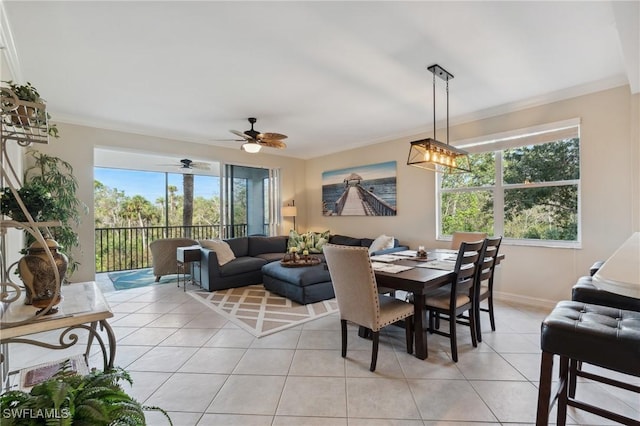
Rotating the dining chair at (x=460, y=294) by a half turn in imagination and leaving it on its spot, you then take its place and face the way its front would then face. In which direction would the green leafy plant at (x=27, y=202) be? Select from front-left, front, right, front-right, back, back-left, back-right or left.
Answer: right

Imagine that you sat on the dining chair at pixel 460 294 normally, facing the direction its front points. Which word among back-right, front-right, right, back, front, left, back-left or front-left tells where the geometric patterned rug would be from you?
front-left

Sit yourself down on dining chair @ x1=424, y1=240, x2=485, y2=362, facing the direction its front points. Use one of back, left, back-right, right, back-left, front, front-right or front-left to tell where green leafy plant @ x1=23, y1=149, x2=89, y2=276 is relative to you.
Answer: front-left

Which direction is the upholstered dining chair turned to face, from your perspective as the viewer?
facing away from the viewer and to the right of the viewer

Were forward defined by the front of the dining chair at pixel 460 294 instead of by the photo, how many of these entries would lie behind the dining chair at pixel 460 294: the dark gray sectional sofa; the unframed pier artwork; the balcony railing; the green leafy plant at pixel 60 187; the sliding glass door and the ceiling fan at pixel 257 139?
0

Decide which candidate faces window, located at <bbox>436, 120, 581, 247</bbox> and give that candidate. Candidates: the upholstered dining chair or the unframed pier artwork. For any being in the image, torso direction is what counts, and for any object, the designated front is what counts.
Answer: the upholstered dining chair

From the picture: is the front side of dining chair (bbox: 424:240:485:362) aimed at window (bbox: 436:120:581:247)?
no

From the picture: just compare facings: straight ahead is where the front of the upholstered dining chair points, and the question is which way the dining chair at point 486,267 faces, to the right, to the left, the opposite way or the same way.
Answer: to the left

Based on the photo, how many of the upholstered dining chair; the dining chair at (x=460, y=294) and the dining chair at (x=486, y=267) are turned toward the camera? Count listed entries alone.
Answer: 0

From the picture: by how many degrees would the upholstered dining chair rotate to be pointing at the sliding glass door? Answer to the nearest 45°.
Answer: approximately 90° to its left

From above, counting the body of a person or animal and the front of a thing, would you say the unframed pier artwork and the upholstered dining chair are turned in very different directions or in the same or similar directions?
very different directions

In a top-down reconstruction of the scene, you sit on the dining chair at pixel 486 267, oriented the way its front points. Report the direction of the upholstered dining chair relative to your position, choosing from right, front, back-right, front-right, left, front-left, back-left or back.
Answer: left

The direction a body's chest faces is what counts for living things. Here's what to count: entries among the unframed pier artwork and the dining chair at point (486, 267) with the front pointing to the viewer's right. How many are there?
0

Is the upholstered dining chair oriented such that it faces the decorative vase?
no

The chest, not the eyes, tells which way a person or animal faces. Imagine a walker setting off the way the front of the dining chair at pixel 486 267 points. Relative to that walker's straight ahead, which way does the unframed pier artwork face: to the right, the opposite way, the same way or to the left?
to the left

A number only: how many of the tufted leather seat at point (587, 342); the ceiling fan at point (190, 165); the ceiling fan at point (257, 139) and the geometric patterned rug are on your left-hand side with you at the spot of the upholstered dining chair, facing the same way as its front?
3

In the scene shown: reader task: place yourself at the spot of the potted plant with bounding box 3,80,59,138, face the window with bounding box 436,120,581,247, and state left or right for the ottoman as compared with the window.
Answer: left

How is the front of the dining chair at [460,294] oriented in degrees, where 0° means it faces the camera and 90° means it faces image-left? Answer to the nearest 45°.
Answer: approximately 135°

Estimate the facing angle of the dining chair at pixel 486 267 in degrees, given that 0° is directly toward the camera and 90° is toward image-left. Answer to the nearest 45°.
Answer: approximately 135°

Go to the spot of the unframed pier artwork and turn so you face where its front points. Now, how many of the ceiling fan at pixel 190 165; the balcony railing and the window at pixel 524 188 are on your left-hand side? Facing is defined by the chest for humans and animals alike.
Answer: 1

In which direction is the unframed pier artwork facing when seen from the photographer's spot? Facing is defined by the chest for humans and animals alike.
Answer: facing the viewer and to the left of the viewer

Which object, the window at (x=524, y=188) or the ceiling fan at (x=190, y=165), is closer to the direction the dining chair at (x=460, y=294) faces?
the ceiling fan

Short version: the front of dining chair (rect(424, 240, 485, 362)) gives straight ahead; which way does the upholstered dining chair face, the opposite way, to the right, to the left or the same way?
to the right
